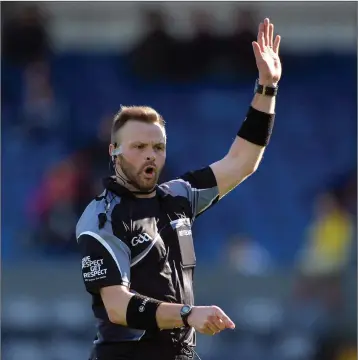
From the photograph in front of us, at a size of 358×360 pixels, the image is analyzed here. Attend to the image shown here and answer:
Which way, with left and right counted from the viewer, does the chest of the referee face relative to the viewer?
facing the viewer and to the right of the viewer
